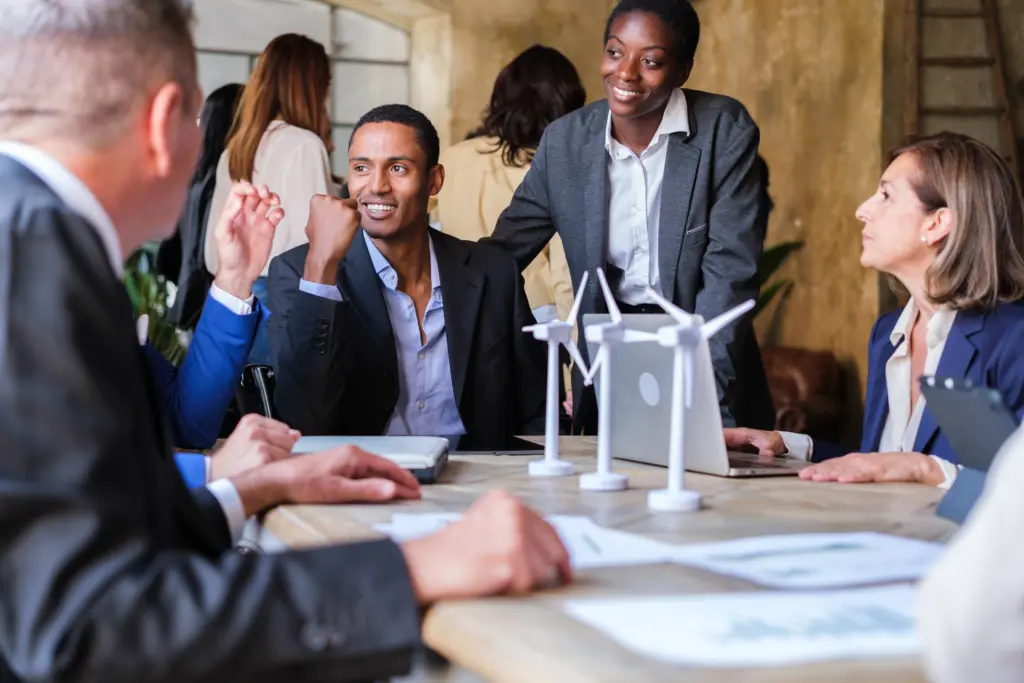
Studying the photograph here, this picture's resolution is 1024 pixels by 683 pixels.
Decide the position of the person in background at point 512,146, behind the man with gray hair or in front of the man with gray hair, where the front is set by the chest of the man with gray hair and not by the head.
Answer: in front

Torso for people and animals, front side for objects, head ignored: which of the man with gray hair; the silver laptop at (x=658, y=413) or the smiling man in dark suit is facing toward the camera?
the smiling man in dark suit

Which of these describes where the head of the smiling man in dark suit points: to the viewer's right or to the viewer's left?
to the viewer's left

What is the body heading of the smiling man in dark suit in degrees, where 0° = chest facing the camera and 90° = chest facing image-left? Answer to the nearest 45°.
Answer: approximately 0°

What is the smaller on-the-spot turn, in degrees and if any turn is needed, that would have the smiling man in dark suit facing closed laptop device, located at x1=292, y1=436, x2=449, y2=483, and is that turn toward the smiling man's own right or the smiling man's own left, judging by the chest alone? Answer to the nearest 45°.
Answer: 0° — they already face it

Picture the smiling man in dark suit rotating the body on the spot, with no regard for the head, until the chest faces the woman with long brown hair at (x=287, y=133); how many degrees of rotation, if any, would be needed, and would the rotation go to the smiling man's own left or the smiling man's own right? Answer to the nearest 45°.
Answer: approximately 180°

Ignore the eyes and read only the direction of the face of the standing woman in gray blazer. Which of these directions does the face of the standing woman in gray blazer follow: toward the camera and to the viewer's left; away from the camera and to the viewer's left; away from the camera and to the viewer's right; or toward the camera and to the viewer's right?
toward the camera and to the viewer's left

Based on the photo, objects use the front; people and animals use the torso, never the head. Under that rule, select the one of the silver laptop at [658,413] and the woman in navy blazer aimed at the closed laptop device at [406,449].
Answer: the woman in navy blazer

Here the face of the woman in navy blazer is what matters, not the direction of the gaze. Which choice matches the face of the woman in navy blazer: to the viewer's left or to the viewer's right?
to the viewer's left

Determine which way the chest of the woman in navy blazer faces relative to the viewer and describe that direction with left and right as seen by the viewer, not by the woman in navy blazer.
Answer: facing the viewer and to the left of the viewer

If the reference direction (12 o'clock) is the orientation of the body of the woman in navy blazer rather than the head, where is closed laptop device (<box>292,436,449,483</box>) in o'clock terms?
The closed laptop device is roughly at 12 o'clock from the woman in navy blazer.

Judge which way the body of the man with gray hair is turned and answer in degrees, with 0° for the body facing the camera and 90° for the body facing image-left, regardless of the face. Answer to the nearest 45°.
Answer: approximately 225°

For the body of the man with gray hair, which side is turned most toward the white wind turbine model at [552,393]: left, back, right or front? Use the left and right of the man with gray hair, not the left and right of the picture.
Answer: front

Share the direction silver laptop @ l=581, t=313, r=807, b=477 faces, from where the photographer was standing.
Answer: facing away from the viewer and to the right of the viewer

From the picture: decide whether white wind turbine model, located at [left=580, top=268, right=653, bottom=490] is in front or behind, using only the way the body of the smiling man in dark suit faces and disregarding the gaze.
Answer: in front
